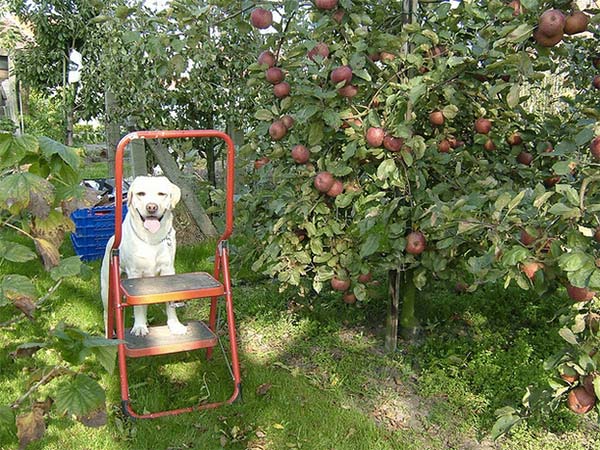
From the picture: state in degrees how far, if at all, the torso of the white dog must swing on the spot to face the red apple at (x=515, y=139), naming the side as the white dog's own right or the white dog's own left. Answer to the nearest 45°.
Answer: approximately 90° to the white dog's own left

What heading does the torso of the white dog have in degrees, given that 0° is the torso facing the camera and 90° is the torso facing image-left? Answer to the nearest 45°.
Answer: approximately 0°

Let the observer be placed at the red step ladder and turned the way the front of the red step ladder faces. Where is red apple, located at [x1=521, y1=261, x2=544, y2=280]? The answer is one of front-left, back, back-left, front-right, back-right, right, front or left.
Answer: front-left

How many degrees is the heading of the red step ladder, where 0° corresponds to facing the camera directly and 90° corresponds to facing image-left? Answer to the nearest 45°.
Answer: approximately 0°

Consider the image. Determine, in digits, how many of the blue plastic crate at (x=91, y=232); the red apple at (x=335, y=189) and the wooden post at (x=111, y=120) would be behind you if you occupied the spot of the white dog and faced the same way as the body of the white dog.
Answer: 2

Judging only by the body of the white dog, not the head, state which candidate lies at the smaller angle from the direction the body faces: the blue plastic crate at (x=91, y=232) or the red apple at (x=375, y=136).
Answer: the red apple
